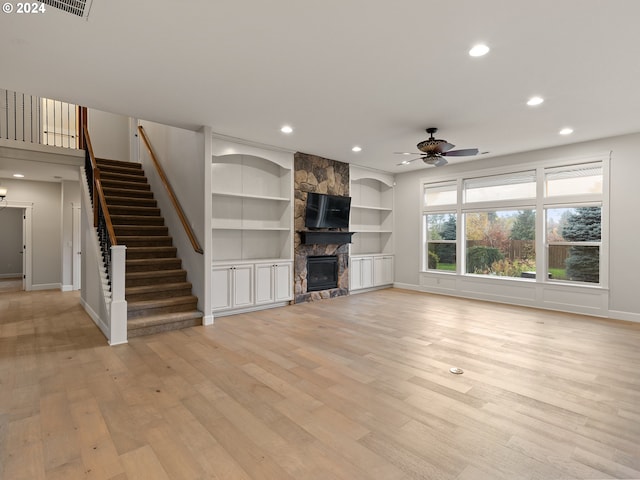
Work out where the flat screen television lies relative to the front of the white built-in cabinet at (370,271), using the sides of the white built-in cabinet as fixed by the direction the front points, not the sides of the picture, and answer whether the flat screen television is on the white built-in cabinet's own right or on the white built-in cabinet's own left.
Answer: on the white built-in cabinet's own right

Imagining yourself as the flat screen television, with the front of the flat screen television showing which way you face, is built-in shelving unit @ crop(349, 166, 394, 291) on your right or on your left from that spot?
on your left

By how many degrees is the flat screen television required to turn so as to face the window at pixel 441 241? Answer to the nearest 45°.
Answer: approximately 45° to its left

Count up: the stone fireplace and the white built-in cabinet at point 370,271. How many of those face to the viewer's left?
0

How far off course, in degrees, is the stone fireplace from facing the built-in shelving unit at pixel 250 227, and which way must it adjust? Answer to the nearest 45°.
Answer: approximately 90° to its right

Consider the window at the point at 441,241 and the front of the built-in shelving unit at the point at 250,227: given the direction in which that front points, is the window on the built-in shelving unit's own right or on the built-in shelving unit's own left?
on the built-in shelving unit's own left

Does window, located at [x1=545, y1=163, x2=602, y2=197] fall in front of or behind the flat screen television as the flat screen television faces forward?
in front

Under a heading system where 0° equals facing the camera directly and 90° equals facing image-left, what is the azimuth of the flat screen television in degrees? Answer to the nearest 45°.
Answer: approximately 315°

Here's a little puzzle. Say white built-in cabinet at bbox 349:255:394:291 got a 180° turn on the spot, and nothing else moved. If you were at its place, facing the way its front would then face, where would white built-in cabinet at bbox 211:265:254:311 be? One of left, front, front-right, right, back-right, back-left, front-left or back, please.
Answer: left
